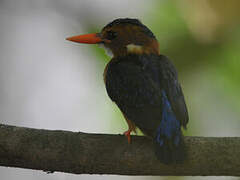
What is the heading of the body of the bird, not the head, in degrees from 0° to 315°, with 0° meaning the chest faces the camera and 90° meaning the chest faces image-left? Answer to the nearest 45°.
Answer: approximately 135°
